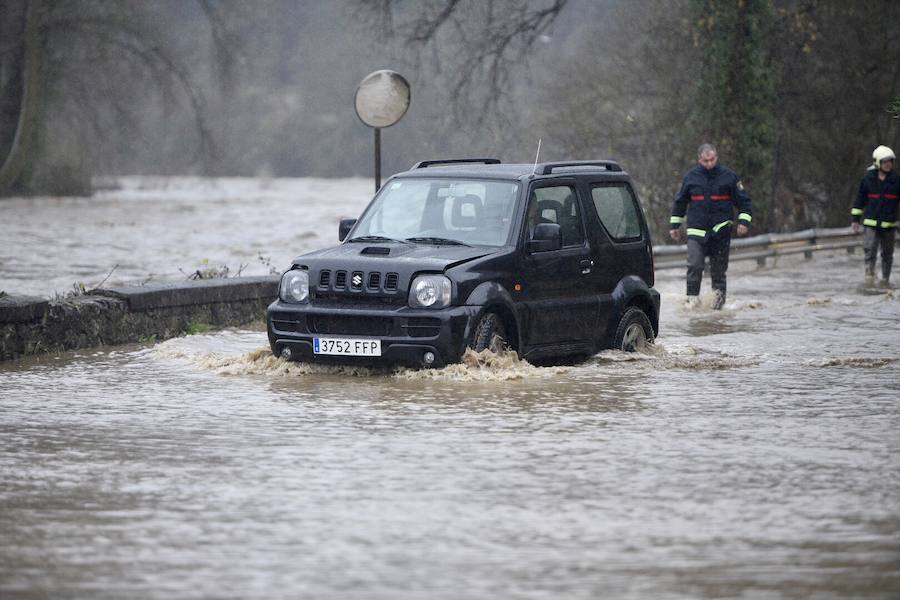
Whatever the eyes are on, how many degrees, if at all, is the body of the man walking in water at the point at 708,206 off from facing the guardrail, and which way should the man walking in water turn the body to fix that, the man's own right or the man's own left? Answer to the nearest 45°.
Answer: approximately 180°

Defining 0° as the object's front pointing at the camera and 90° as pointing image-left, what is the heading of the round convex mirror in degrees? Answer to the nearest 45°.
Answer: approximately 0°

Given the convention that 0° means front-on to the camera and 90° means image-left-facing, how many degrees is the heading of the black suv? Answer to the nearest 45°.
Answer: approximately 45°

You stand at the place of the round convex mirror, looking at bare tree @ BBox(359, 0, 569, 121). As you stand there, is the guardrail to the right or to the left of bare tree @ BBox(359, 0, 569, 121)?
right

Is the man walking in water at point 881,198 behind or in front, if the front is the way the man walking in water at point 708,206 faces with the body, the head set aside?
behind

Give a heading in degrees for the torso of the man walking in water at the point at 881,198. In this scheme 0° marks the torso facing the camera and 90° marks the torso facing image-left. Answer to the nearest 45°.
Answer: approximately 0°

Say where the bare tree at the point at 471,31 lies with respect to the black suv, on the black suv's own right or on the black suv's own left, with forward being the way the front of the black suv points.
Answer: on the black suv's own right
